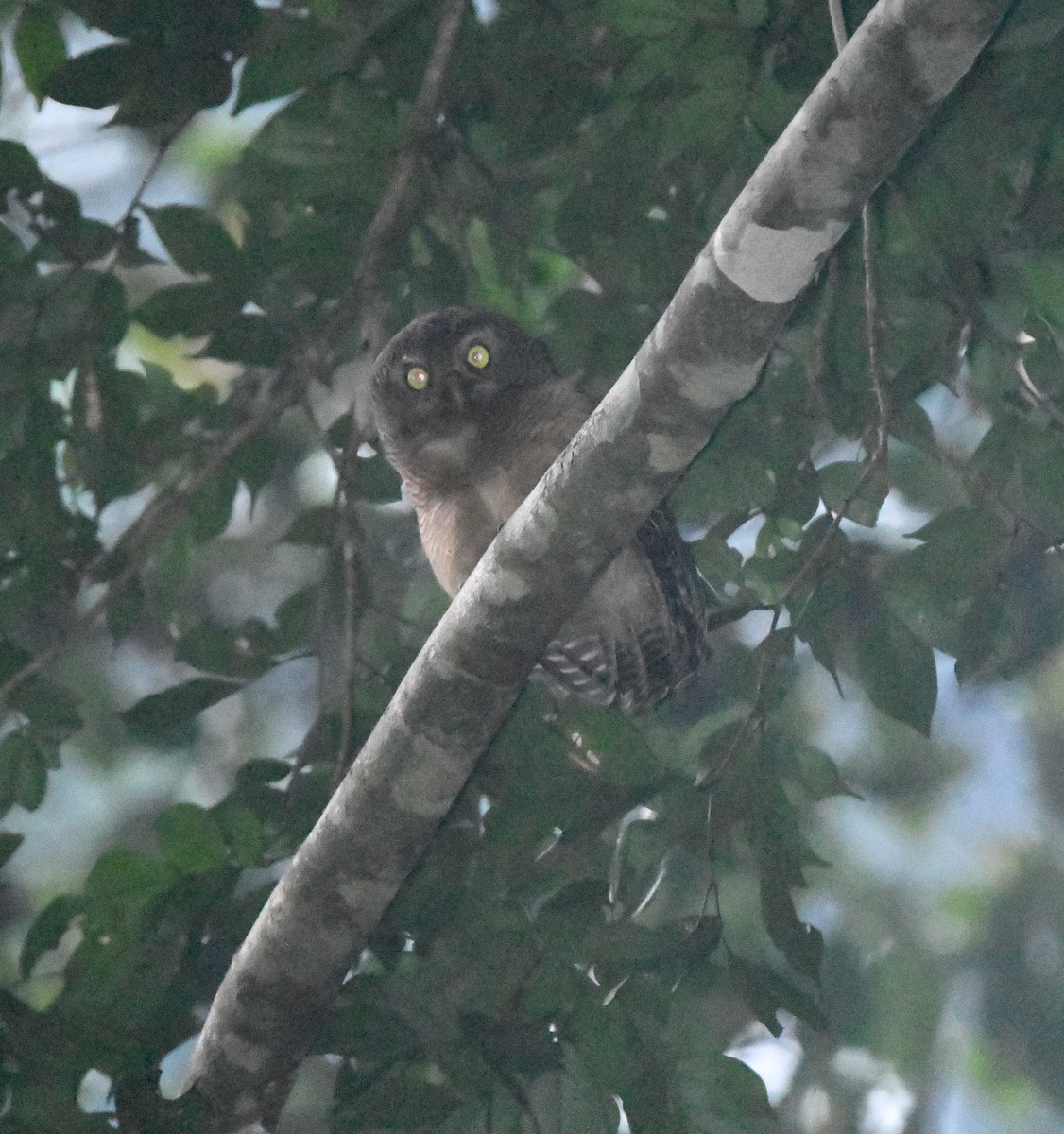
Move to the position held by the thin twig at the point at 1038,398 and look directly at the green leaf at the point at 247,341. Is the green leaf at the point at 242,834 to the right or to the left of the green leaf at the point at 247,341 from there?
left

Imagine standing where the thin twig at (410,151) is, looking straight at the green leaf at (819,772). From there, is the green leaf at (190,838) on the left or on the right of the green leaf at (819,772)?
right

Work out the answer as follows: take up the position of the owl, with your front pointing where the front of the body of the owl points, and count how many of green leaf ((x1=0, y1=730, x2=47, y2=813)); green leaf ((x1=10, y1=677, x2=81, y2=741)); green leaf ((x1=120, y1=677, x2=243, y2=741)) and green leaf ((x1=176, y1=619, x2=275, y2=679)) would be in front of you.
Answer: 4

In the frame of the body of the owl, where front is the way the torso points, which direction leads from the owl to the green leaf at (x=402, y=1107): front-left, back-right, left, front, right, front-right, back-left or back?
front-left

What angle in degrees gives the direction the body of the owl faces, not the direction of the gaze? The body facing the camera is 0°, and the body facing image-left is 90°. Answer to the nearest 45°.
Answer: approximately 45°
